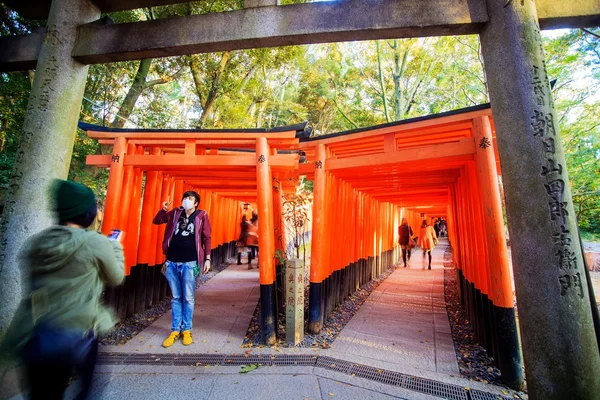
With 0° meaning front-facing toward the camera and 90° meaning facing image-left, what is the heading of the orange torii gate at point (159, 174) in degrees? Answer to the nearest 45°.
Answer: approximately 0°

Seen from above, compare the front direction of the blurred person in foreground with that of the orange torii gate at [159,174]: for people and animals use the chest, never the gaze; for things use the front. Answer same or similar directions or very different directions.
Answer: very different directions

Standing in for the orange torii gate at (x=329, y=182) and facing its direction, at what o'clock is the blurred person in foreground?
The blurred person in foreground is roughly at 1 o'clock from the orange torii gate.

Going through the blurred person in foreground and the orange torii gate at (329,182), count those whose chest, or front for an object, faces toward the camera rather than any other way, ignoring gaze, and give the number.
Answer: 1

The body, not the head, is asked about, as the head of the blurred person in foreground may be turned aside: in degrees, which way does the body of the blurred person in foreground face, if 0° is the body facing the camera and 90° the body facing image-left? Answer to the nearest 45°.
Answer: approximately 225°

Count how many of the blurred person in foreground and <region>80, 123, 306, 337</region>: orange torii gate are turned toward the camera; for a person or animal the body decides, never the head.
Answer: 1
